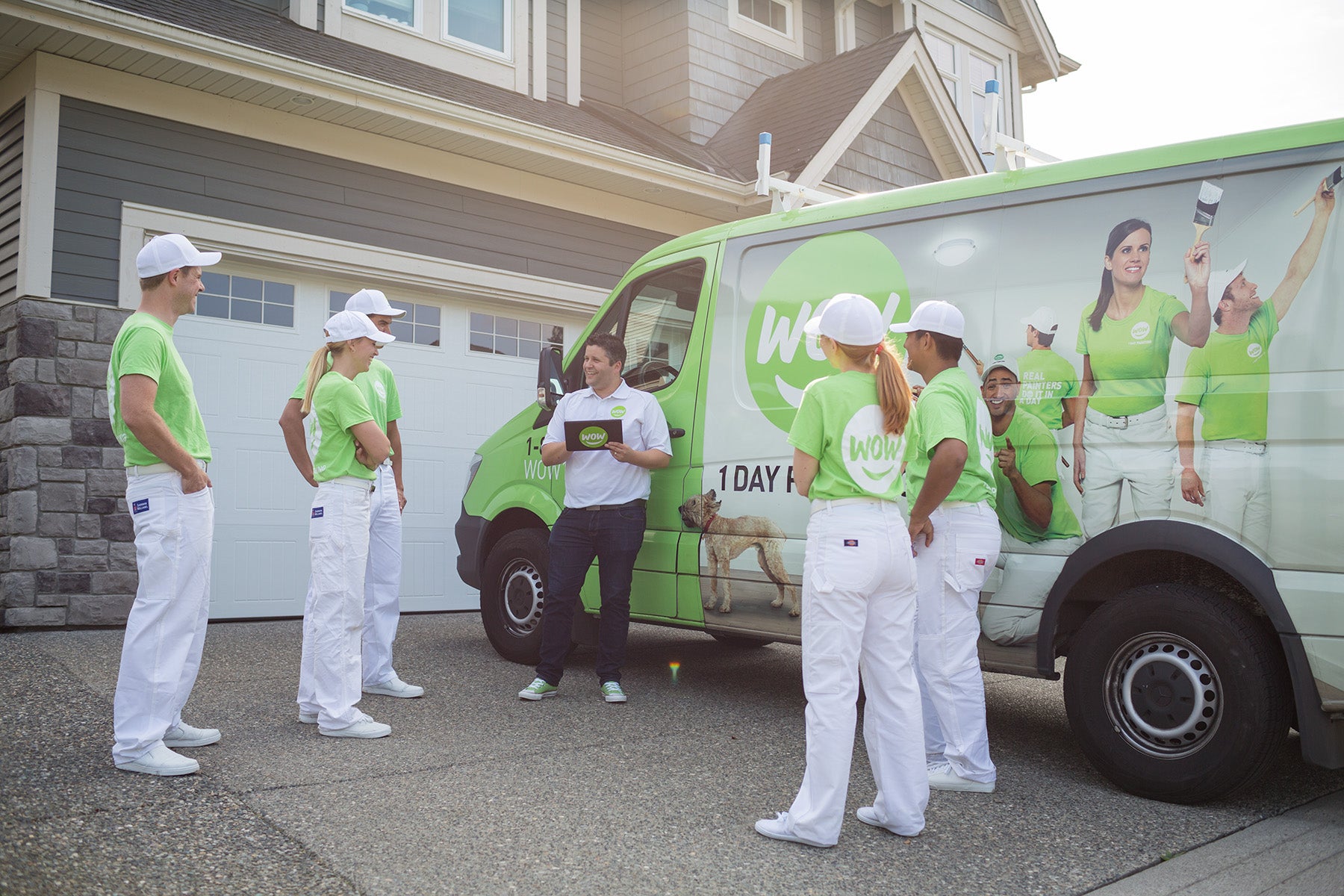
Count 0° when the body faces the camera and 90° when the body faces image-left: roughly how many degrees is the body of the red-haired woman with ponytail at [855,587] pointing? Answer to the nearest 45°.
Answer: approximately 135°

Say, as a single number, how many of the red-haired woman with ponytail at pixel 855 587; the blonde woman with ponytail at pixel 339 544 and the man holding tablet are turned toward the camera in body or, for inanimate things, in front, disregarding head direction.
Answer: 1

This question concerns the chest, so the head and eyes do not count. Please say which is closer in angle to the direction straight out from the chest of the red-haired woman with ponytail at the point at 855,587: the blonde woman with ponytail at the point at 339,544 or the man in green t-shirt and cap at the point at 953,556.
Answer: the blonde woman with ponytail

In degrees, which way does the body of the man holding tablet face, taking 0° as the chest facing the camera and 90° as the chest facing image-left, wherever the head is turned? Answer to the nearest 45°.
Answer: approximately 0°

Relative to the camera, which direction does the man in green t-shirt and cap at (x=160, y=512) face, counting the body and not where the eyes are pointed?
to the viewer's right

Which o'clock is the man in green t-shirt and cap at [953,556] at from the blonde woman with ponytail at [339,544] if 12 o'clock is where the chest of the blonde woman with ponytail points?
The man in green t-shirt and cap is roughly at 1 o'clock from the blonde woman with ponytail.

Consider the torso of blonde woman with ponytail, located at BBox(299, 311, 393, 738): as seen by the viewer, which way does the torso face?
to the viewer's right

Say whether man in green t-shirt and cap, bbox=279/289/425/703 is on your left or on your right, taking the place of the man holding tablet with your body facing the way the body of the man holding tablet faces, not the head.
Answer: on your right

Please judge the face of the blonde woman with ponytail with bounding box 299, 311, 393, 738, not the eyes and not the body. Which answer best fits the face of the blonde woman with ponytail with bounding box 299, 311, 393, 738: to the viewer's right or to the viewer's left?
to the viewer's right

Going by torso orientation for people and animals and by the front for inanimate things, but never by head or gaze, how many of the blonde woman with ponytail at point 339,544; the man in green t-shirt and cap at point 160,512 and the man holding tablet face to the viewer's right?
2

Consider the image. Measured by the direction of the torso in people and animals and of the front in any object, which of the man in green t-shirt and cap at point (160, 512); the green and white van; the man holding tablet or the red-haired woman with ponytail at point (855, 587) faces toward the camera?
the man holding tablet

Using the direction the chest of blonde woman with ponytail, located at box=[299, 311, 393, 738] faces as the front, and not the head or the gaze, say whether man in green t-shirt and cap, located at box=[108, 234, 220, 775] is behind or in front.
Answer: behind
